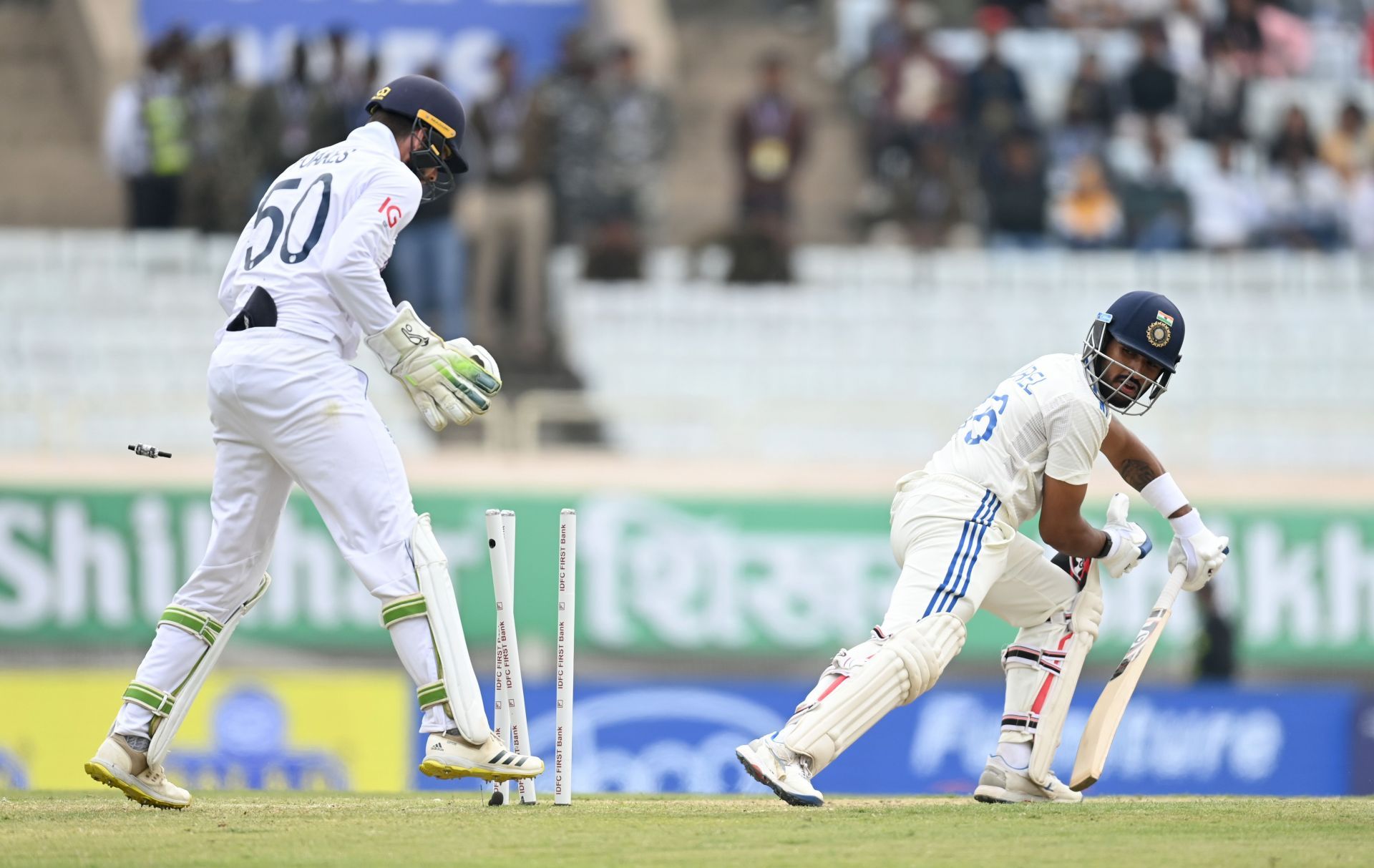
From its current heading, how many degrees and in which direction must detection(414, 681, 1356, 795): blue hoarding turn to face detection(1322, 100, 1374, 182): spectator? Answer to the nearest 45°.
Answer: approximately 135° to its left

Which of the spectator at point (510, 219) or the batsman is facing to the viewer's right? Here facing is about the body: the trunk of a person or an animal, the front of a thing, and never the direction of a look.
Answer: the batsman

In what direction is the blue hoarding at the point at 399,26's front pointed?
toward the camera

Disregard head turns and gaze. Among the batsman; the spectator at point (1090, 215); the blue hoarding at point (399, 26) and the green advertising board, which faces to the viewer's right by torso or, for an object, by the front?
the batsman

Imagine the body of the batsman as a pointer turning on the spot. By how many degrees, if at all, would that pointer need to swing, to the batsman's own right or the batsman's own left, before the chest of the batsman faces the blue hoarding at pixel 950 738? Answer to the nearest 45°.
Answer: approximately 90° to the batsman's own left

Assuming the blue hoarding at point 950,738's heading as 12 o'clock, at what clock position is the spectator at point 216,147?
The spectator is roughly at 4 o'clock from the blue hoarding.

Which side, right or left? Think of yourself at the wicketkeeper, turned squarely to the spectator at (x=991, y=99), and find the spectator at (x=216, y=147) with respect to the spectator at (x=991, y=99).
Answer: left

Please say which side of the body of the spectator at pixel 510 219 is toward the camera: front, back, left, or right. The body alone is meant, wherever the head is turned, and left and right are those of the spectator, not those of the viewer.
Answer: front

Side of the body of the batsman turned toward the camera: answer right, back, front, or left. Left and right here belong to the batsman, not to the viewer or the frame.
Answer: right

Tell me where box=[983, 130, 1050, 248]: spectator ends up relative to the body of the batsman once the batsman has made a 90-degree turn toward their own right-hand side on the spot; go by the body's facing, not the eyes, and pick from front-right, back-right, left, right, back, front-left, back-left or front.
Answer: back

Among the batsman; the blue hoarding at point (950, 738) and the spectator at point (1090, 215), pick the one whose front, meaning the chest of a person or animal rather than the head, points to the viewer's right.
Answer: the batsman

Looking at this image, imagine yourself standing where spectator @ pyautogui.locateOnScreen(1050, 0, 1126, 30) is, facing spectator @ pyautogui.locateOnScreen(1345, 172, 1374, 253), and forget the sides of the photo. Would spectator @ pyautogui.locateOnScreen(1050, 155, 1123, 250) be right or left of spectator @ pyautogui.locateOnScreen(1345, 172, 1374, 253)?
right

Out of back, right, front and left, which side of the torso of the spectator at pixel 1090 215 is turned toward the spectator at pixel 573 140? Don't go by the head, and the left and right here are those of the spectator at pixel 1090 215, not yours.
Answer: right
